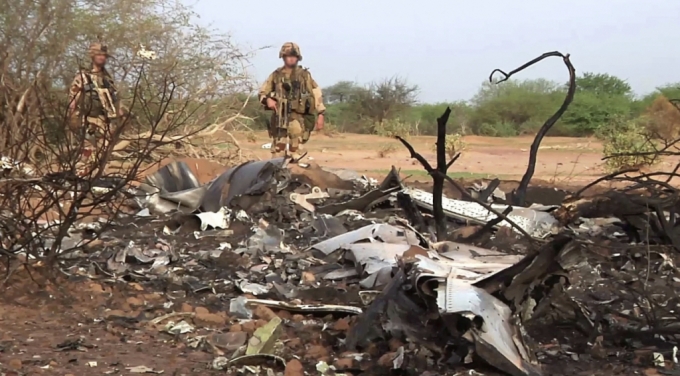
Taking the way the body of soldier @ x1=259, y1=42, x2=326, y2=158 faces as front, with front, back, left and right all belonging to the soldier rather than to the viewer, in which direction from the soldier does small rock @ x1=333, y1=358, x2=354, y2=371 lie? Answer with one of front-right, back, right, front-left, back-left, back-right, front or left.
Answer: front

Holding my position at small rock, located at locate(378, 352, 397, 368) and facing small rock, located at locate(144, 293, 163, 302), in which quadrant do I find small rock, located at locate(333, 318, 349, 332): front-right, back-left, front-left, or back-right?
front-right

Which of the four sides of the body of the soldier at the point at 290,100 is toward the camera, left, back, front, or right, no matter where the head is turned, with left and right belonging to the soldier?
front

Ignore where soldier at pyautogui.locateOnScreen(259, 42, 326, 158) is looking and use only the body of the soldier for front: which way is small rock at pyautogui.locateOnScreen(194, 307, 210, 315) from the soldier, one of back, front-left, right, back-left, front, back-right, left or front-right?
front

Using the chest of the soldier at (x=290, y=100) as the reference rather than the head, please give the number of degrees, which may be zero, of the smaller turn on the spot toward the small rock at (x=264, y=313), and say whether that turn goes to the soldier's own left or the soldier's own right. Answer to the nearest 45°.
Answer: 0° — they already face it

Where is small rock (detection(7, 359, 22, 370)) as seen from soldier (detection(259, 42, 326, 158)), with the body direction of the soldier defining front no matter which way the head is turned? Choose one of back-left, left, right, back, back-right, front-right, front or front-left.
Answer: front

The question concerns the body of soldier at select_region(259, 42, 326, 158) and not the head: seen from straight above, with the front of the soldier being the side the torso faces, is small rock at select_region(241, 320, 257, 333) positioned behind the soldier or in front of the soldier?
in front

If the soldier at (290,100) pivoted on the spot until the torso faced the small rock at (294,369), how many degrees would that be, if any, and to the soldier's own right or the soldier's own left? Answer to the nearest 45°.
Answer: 0° — they already face it

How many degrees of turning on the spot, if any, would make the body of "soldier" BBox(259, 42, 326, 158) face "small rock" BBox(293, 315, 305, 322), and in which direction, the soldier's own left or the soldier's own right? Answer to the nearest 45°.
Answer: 0° — they already face it

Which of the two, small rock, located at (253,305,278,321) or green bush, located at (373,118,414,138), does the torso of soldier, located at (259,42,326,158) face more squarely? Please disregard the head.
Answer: the small rock

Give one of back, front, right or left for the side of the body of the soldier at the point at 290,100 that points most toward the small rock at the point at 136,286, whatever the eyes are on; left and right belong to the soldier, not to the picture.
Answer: front

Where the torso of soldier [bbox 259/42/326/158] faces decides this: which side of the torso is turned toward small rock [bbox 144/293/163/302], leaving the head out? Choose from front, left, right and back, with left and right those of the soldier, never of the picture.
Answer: front

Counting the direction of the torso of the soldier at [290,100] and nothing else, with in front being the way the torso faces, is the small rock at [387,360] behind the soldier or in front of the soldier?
in front

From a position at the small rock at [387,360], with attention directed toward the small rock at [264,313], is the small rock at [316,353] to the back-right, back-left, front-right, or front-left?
front-left

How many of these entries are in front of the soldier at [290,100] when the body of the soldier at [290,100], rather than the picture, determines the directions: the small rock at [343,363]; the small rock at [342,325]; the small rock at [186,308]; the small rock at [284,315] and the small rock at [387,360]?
5

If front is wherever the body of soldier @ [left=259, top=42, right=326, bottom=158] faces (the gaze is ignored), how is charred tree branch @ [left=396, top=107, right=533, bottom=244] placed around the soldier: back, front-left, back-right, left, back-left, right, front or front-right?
front

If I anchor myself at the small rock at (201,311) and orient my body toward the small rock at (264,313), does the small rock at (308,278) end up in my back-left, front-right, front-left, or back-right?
front-left
